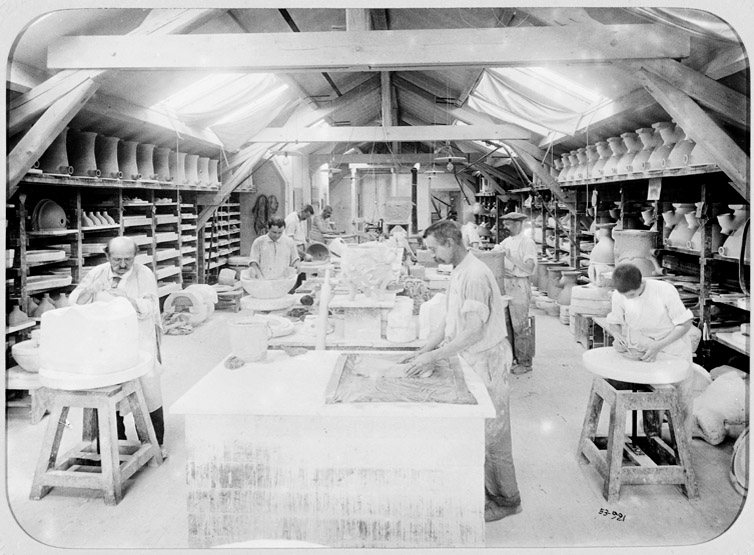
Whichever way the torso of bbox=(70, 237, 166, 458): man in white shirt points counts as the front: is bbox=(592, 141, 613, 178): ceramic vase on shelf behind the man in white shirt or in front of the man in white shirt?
behind

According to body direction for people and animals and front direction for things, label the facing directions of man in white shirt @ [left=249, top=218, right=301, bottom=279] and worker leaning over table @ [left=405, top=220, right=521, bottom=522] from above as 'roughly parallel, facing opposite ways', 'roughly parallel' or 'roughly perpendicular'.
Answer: roughly perpendicular

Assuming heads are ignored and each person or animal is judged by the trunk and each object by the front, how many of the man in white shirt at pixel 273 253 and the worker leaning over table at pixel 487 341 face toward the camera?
1

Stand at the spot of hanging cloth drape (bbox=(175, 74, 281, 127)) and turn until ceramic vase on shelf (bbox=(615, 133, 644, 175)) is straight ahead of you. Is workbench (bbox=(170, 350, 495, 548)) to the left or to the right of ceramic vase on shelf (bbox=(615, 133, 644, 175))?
right

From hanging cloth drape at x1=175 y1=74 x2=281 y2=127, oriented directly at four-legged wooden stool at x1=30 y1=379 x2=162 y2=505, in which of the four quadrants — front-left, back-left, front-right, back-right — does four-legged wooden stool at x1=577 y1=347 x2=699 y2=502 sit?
front-left

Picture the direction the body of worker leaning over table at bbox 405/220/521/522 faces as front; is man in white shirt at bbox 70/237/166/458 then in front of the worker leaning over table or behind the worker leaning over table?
in front

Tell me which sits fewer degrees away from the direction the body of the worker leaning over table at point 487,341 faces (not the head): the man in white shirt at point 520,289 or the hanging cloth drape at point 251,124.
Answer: the hanging cloth drape

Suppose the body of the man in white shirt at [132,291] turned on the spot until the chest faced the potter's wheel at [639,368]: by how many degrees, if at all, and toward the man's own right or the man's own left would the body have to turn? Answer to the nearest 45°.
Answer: approximately 90° to the man's own left

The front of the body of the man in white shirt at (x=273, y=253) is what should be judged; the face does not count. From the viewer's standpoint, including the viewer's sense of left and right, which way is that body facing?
facing the viewer

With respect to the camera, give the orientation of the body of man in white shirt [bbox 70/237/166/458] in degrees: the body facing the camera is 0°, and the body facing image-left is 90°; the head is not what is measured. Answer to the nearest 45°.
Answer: approximately 45°

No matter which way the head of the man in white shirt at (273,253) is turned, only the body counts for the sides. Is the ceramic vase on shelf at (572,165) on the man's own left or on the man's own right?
on the man's own left

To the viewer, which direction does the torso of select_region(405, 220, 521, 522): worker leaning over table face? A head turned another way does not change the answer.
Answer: to the viewer's left

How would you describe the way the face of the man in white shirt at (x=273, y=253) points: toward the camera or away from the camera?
toward the camera

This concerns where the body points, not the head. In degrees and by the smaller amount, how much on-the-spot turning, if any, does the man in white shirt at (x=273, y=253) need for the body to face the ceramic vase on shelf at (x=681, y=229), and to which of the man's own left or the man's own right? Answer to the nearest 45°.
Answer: approximately 45° to the man's own left

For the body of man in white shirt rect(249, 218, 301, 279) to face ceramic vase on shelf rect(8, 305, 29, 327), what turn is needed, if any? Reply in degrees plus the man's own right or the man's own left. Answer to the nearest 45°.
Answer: approximately 45° to the man's own right

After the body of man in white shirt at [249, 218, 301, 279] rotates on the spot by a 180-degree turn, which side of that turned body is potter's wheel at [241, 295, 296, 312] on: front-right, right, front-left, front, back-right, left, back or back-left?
back

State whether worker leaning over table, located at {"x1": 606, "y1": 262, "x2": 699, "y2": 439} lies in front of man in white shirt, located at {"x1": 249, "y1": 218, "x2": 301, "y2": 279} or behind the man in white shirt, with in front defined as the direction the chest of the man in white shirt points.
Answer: in front
